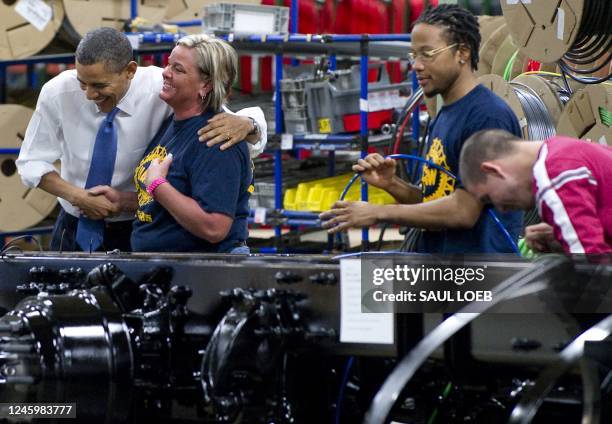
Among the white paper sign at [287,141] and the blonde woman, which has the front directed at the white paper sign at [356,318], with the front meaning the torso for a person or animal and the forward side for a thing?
the white paper sign at [287,141]

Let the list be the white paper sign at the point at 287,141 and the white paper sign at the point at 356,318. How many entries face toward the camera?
2

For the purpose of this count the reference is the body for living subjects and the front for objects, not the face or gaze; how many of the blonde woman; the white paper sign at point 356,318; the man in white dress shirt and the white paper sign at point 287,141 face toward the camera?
3

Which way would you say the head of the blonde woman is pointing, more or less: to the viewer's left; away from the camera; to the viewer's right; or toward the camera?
to the viewer's left

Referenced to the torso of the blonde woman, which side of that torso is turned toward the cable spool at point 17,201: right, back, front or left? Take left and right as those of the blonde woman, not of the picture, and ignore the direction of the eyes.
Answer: right
